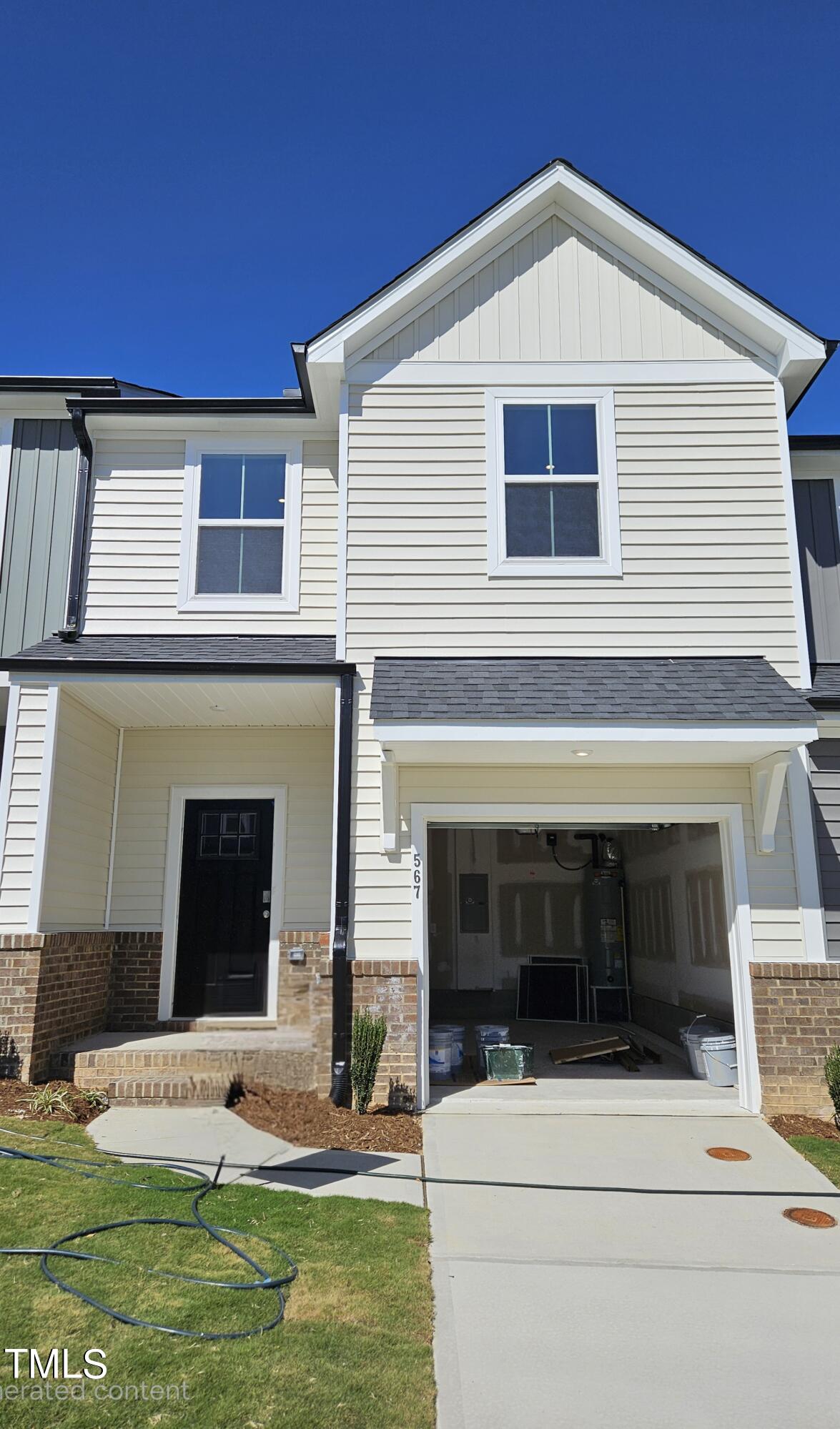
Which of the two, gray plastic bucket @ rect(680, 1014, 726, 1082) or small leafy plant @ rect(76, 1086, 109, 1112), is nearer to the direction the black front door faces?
the small leafy plant

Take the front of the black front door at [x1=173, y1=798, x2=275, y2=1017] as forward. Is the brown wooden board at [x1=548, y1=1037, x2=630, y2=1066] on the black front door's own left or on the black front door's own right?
on the black front door's own left

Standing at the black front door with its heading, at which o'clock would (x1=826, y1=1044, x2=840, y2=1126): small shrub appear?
The small shrub is roughly at 10 o'clock from the black front door.

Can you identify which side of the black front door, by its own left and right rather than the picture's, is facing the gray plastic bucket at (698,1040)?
left

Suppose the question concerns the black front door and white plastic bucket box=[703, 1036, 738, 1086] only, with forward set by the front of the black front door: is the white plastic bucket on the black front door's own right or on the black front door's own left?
on the black front door's own left

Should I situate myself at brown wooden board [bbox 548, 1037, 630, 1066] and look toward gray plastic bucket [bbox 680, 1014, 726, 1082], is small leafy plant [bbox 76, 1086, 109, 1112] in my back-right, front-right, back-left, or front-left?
back-right

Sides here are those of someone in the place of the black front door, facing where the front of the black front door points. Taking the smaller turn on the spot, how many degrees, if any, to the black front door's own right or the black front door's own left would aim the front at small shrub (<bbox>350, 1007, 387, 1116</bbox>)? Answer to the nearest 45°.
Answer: approximately 45° to the black front door's own left

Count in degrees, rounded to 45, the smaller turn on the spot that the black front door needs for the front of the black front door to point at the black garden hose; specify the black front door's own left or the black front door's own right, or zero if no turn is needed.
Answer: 0° — it already faces it

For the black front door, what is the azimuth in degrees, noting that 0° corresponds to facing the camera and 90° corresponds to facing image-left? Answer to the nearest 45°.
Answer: approximately 0°
